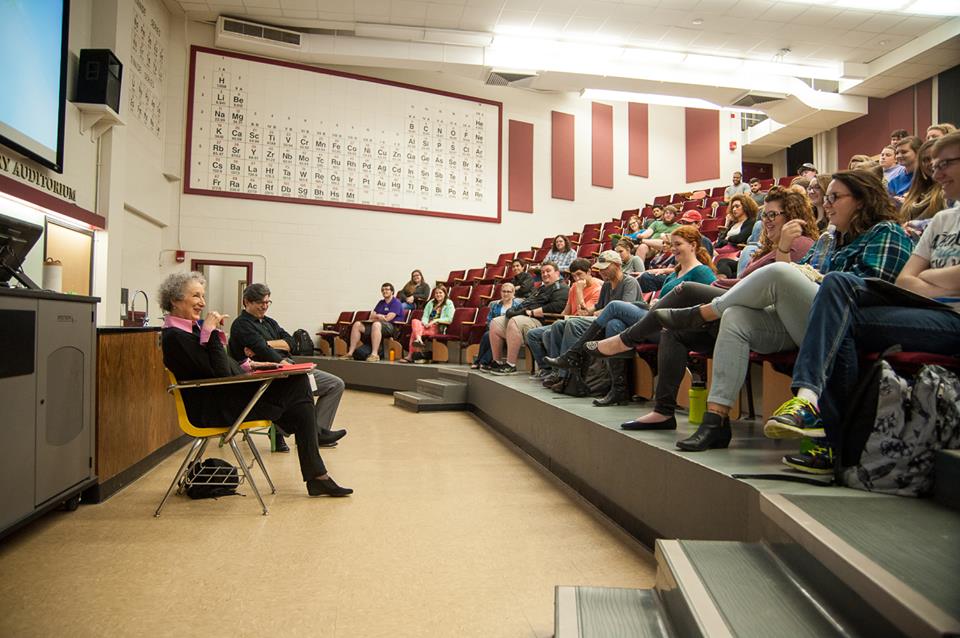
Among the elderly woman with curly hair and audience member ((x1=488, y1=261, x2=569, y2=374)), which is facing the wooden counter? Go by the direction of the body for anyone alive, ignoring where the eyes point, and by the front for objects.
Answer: the audience member

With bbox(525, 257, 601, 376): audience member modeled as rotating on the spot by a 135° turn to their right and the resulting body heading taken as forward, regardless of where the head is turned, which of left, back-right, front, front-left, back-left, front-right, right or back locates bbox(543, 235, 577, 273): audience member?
front

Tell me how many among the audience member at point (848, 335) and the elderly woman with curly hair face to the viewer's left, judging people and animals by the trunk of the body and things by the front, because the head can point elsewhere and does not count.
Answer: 1

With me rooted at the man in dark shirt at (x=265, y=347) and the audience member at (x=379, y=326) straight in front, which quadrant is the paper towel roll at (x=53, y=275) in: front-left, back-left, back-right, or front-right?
back-left

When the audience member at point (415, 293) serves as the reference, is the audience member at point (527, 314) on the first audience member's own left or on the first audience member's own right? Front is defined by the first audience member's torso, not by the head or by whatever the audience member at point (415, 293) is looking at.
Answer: on the first audience member's own left

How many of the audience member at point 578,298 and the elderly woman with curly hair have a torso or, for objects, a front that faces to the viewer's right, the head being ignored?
1

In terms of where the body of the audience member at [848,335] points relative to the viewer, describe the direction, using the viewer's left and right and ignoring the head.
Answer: facing to the left of the viewer

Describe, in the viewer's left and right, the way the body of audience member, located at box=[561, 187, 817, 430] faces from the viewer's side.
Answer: facing to the left of the viewer

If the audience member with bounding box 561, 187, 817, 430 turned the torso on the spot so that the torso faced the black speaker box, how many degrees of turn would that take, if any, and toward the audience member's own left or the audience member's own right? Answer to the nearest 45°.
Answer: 0° — they already face it

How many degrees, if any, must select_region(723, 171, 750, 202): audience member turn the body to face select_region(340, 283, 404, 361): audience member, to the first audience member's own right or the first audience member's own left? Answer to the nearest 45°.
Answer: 0° — they already face them

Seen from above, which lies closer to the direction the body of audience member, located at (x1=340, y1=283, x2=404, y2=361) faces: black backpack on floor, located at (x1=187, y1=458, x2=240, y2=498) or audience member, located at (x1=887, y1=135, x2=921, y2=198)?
the black backpack on floor

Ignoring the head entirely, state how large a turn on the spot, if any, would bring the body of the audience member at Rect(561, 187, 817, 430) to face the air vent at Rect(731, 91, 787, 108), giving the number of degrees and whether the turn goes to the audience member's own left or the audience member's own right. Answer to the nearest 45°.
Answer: approximately 90° to the audience member's own right
